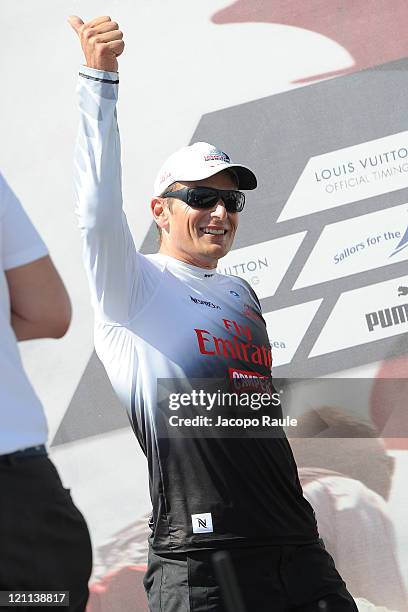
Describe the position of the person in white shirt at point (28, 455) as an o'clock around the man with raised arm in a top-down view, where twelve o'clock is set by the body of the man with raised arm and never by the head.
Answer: The person in white shirt is roughly at 2 o'clock from the man with raised arm.

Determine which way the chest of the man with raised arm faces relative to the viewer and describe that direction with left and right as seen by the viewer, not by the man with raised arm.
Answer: facing the viewer and to the right of the viewer
